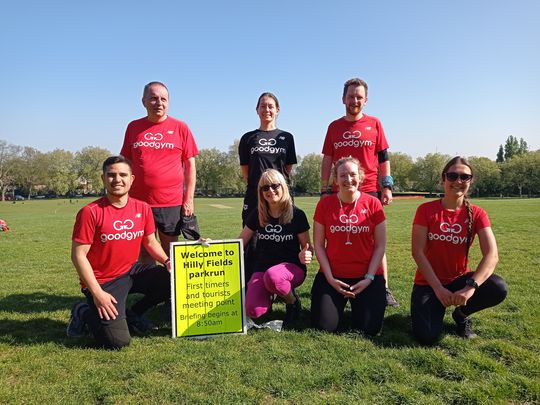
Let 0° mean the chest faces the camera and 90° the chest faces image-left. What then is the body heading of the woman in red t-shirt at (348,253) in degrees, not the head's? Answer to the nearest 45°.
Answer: approximately 0°

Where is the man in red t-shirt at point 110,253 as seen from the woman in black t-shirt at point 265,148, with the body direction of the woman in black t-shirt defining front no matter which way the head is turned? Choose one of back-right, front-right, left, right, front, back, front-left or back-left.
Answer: front-right

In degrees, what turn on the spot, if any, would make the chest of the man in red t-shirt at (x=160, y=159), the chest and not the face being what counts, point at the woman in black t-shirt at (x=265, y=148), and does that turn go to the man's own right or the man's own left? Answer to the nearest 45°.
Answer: approximately 90° to the man's own left

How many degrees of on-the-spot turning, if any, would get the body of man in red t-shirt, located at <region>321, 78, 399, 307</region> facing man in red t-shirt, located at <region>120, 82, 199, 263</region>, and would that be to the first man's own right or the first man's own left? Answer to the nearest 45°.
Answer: approximately 90° to the first man's own right

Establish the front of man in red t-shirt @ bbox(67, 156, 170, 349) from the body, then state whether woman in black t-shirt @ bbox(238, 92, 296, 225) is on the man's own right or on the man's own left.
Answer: on the man's own left

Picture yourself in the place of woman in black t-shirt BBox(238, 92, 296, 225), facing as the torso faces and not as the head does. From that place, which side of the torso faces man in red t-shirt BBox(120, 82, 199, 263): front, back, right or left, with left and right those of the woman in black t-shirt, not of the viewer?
right

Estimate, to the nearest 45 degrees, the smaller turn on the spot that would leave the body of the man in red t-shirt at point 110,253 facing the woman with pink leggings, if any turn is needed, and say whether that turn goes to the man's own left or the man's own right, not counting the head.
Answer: approximately 45° to the man's own left
